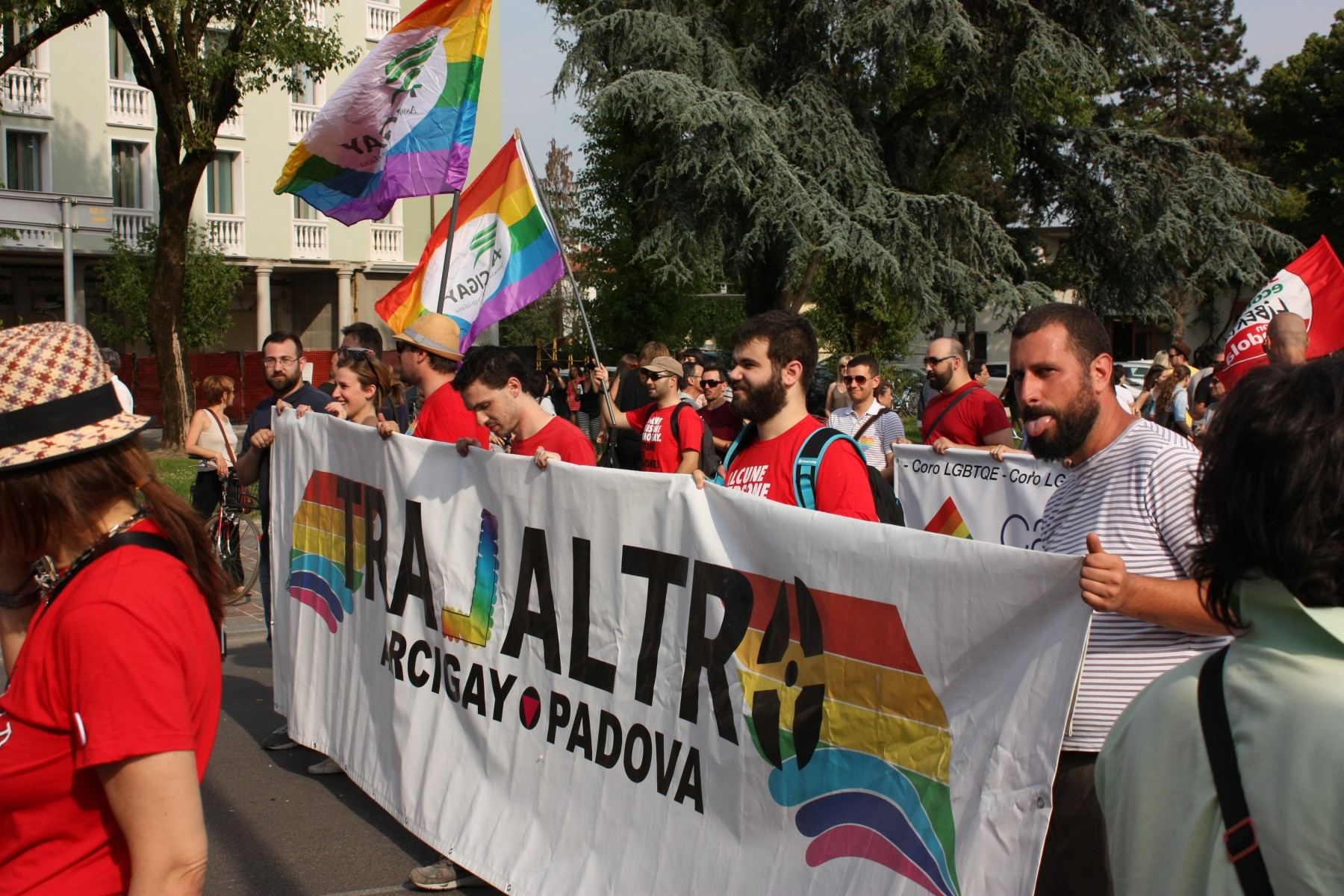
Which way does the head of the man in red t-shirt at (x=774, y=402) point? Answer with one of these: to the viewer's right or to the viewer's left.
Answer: to the viewer's left

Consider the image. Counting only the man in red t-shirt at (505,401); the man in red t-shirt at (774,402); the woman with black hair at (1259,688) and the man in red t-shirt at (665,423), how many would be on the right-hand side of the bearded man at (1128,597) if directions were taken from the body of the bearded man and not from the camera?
3

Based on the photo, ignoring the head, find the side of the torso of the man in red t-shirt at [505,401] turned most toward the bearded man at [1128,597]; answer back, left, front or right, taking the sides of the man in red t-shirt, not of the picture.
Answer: left

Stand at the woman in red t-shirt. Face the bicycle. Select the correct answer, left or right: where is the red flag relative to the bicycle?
right

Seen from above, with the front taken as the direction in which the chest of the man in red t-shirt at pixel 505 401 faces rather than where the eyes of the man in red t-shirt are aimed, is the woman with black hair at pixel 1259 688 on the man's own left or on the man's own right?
on the man's own left

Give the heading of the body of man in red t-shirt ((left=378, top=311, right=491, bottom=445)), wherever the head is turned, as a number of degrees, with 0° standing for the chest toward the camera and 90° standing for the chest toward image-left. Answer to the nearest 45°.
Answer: approximately 90°

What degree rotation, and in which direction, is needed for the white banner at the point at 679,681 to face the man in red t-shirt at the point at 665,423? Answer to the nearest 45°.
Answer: approximately 135° to its right

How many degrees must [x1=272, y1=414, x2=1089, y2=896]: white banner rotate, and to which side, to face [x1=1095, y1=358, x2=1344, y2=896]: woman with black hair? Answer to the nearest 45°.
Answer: approximately 45° to its left

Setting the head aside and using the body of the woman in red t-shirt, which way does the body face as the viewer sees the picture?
to the viewer's left
